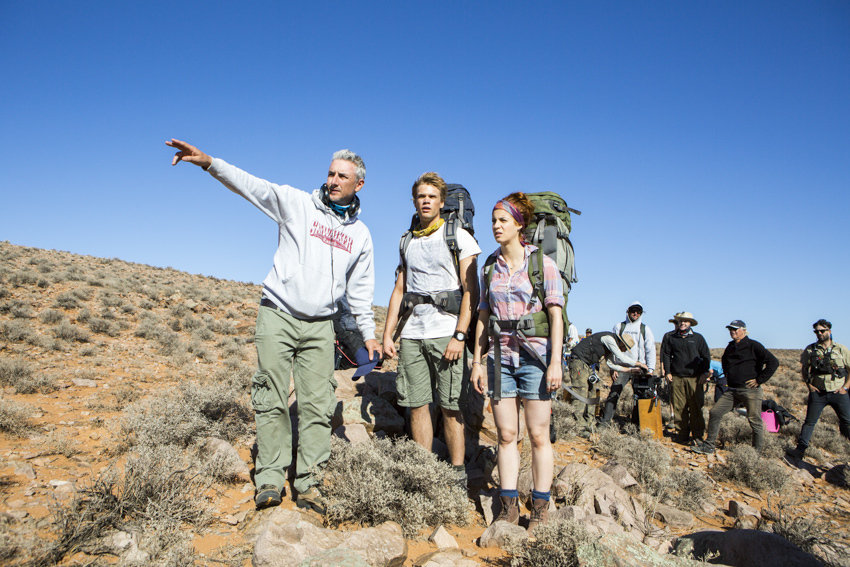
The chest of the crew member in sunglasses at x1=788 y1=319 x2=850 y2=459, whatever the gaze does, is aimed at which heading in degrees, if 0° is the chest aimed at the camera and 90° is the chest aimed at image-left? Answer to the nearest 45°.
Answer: approximately 0°

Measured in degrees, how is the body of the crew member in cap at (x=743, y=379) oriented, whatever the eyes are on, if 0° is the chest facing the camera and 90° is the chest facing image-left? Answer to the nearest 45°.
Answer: approximately 45°

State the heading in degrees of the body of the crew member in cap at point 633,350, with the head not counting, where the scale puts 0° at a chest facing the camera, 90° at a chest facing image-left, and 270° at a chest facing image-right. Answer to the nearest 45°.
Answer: approximately 0°

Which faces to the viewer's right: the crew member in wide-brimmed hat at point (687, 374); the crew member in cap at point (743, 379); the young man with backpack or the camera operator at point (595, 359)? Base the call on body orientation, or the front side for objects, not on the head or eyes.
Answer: the camera operator

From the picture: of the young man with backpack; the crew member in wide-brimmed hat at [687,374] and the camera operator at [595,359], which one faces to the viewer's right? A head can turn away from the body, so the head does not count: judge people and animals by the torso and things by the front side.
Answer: the camera operator

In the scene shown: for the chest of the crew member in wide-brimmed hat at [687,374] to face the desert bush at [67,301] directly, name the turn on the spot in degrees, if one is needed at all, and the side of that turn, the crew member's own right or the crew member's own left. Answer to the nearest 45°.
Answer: approximately 90° to the crew member's own right

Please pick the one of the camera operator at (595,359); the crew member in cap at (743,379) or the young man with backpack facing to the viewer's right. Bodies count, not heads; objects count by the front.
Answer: the camera operator

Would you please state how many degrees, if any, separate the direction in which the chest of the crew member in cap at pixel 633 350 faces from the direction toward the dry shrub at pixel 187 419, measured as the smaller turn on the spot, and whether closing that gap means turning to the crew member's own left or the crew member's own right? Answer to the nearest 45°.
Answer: approximately 45° to the crew member's own right

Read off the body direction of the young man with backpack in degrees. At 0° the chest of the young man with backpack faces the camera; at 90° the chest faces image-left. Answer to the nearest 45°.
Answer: approximately 45°

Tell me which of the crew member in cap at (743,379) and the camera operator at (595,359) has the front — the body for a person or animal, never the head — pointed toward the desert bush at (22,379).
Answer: the crew member in cap

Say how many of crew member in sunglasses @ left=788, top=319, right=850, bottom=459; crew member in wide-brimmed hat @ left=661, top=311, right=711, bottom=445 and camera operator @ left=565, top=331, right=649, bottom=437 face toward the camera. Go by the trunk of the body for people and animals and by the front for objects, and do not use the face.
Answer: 2
